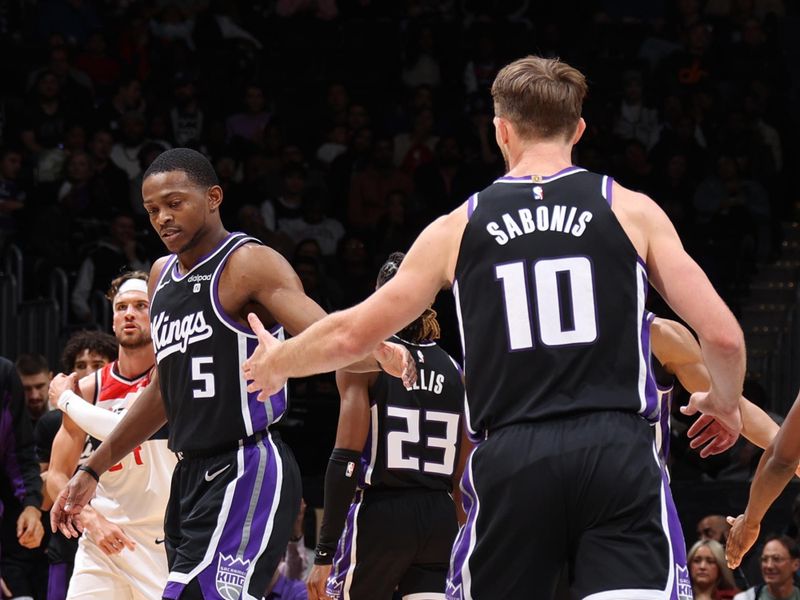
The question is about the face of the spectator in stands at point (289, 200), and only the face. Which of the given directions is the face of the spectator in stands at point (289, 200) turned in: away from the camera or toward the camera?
toward the camera

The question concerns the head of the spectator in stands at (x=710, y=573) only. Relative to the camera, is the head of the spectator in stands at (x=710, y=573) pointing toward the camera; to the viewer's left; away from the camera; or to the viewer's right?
toward the camera

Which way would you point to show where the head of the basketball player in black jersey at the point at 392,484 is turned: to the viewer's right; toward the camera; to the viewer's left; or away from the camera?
away from the camera

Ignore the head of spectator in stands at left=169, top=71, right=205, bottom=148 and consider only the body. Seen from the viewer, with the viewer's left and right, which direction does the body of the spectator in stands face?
facing the viewer

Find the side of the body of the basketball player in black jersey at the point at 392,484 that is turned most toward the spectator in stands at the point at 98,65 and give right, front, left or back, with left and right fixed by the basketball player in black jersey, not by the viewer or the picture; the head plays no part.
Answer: front

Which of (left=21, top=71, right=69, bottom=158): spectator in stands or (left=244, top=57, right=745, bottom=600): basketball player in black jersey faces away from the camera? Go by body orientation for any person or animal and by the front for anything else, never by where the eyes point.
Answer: the basketball player in black jersey

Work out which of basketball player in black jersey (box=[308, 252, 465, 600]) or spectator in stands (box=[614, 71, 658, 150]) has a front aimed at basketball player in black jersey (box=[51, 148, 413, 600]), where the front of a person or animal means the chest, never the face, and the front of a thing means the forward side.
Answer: the spectator in stands

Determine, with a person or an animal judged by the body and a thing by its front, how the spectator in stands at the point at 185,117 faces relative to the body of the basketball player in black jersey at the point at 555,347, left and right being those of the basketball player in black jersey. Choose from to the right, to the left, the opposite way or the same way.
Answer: the opposite way

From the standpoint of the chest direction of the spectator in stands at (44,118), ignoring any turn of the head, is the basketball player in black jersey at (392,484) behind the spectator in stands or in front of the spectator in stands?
in front

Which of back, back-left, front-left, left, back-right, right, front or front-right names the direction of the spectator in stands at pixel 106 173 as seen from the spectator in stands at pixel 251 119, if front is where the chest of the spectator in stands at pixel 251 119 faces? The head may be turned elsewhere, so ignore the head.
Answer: front-right

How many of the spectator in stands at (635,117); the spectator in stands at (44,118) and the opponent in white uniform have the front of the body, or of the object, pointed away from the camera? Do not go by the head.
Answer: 0

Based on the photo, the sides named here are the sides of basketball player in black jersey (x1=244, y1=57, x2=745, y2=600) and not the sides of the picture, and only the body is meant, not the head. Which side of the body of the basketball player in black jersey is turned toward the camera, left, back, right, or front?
back

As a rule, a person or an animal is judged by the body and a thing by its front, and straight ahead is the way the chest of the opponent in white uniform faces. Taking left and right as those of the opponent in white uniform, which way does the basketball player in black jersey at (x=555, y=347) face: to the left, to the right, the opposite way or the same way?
the opposite way

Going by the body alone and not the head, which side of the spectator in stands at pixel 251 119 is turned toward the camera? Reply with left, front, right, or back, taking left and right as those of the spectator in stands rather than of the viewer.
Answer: front

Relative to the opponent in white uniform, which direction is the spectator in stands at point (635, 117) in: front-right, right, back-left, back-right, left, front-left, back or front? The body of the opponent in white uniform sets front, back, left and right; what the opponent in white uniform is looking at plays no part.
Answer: back-left

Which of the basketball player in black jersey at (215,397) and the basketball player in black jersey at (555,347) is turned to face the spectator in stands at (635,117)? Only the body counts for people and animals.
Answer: the basketball player in black jersey at (555,347)
